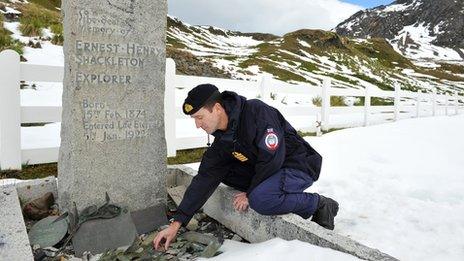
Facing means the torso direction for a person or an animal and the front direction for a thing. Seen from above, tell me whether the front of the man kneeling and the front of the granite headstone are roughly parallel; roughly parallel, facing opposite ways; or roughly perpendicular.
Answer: roughly perpendicular

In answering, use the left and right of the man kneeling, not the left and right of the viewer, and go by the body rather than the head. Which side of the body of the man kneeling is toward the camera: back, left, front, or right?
left

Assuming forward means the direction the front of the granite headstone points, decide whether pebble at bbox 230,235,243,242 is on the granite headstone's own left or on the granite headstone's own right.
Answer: on the granite headstone's own left

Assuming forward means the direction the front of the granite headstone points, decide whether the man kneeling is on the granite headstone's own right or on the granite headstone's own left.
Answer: on the granite headstone's own left

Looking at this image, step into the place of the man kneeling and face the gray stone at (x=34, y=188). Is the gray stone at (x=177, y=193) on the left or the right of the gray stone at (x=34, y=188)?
right

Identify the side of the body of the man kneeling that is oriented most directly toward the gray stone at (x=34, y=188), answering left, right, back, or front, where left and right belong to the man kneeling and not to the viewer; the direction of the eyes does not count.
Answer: front

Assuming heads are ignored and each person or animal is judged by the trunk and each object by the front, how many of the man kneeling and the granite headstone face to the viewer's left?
1

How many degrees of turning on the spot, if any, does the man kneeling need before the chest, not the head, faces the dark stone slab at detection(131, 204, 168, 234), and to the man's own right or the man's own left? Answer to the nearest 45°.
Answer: approximately 45° to the man's own right

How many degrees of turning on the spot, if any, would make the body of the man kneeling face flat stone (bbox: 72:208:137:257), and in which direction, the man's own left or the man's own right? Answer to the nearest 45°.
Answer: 0° — they already face it

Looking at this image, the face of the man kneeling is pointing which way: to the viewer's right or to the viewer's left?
to the viewer's left
